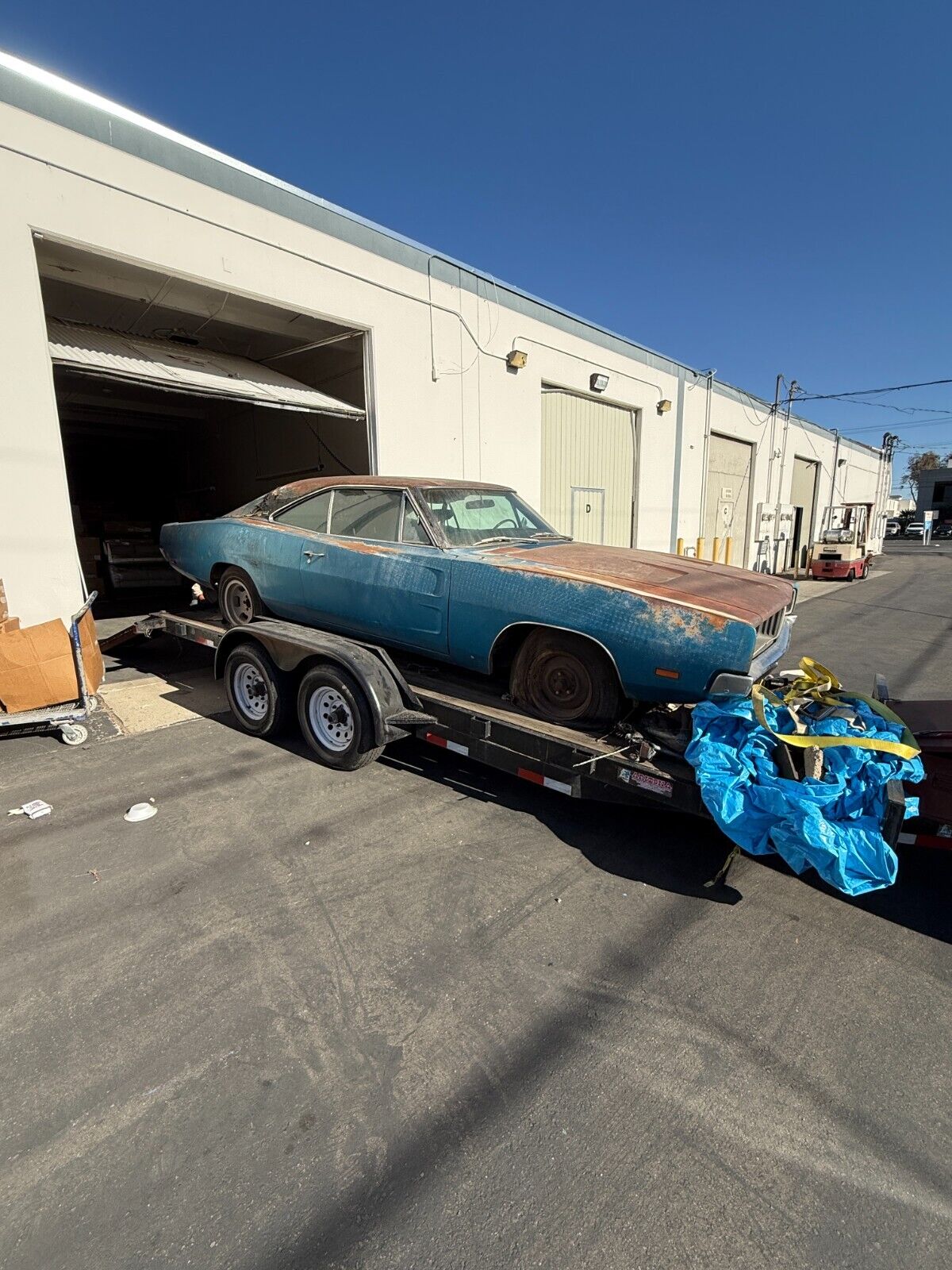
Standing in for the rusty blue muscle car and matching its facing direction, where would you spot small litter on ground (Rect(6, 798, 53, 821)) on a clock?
The small litter on ground is roughly at 4 o'clock from the rusty blue muscle car.

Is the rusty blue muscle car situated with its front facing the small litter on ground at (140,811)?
no

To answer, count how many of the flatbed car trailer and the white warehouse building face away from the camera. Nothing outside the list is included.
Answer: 0

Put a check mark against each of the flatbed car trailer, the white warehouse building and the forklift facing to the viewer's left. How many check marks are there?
0

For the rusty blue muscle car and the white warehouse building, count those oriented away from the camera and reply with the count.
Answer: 0

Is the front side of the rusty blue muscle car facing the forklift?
no

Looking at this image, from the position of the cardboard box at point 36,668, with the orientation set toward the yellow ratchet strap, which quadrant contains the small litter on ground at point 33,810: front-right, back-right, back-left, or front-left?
front-right

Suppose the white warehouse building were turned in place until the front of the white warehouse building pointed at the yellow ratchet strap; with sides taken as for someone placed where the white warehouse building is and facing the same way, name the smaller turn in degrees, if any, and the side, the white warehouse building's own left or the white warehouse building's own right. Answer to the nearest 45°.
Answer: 0° — it already faces it

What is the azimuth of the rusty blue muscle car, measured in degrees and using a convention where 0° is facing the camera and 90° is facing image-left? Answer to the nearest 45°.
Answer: approximately 315°

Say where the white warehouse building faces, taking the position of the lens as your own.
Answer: facing the viewer and to the right of the viewer
